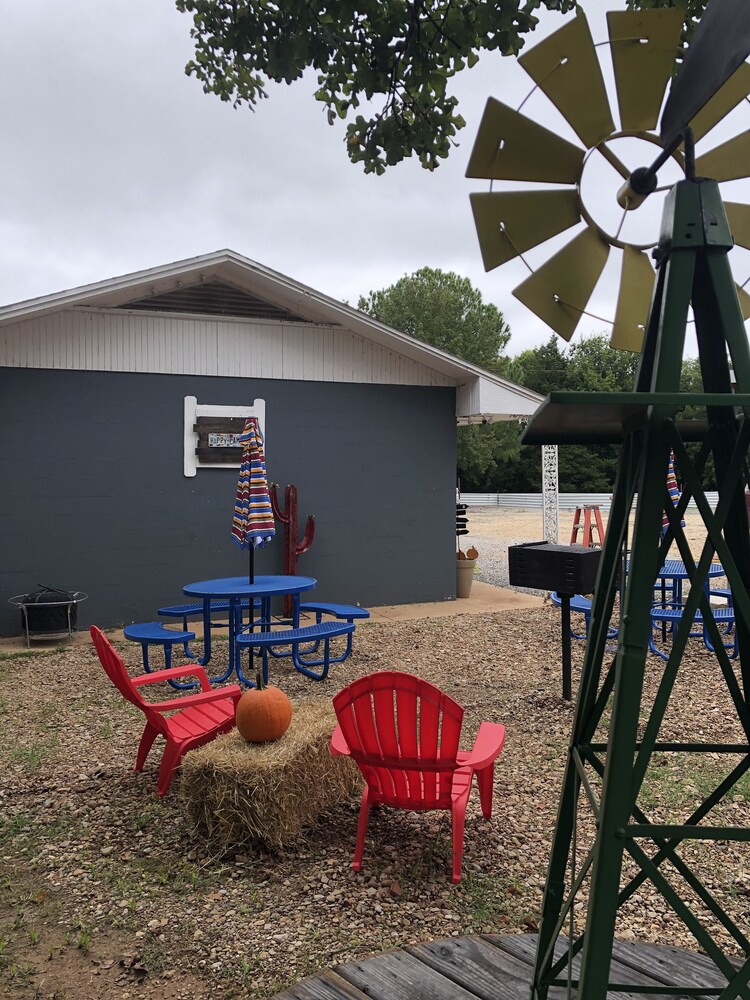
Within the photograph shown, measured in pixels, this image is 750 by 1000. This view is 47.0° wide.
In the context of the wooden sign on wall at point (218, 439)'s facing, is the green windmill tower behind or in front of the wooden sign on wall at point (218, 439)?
in front

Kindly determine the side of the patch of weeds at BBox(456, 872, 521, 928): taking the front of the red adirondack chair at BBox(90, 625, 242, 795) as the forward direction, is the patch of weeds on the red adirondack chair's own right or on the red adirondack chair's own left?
on the red adirondack chair's own right

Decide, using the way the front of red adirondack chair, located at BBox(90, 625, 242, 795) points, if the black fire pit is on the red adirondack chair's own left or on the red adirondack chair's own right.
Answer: on the red adirondack chair's own left

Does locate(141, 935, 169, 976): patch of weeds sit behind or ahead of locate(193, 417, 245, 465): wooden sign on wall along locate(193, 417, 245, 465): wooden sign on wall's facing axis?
ahead

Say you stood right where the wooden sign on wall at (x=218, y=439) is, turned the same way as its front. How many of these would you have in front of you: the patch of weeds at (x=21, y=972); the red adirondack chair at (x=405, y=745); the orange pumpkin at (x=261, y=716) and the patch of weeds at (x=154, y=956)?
4

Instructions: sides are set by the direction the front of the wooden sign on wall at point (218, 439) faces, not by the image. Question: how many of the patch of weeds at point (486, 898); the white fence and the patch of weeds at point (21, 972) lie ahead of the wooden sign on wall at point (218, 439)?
2

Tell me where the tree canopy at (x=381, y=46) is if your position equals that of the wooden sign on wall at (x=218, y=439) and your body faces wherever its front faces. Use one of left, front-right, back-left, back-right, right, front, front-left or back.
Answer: front

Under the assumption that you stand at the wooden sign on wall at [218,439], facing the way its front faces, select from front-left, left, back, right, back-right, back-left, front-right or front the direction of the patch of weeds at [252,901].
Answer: front

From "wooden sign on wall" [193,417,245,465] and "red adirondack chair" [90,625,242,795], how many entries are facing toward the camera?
1

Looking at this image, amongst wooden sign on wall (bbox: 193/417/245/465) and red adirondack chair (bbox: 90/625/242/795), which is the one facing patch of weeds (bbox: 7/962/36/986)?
the wooden sign on wall

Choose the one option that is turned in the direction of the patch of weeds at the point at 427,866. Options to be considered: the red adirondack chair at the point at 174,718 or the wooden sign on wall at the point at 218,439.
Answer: the wooden sign on wall

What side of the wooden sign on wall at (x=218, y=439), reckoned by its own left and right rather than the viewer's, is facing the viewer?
front

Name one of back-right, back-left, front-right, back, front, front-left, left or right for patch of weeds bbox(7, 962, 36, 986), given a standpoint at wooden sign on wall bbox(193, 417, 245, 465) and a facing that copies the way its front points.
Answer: front
